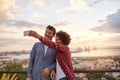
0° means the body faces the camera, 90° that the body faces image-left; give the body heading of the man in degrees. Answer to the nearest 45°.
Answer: approximately 0°
